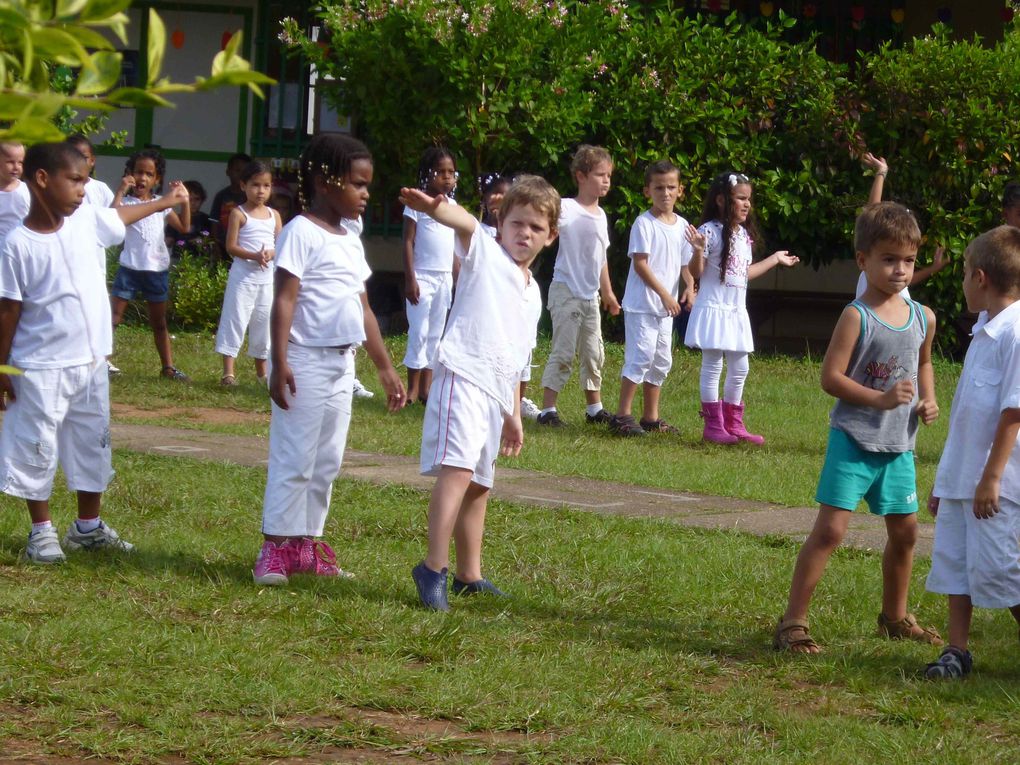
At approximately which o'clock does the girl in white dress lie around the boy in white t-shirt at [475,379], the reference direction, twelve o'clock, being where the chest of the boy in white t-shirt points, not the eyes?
The girl in white dress is roughly at 8 o'clock from the boy in white t-shirt.

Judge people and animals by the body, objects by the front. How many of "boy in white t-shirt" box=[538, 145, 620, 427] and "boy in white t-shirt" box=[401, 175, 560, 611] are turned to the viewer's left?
0

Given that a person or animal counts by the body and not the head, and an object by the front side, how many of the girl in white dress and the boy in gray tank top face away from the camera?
0

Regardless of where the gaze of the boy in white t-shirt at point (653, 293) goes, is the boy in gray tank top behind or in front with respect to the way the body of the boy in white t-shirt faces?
in front

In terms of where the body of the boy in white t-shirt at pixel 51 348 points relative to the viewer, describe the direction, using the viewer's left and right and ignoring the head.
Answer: facing the viewer and to the right of the viewer

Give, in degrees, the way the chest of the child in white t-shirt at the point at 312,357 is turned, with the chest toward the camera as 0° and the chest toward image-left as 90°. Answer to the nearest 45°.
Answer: approximately 315°

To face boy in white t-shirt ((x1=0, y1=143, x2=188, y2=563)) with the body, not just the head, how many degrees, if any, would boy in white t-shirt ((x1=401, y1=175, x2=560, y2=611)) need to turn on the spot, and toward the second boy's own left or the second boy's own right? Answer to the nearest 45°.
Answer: approximately 135° to the second boy's own right

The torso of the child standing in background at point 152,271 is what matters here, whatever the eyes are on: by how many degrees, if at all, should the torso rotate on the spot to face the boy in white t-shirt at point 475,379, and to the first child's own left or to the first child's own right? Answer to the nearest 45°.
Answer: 0° — they already face them

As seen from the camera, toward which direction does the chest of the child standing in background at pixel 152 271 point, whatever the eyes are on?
toward the camera

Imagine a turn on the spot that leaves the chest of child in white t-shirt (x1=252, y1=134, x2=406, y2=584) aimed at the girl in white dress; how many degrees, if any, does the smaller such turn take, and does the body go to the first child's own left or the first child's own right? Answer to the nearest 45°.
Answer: approximately 90° to the first child's own left

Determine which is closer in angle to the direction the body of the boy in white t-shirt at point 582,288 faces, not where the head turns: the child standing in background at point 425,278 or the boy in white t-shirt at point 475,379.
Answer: the boy in white t-shirt
